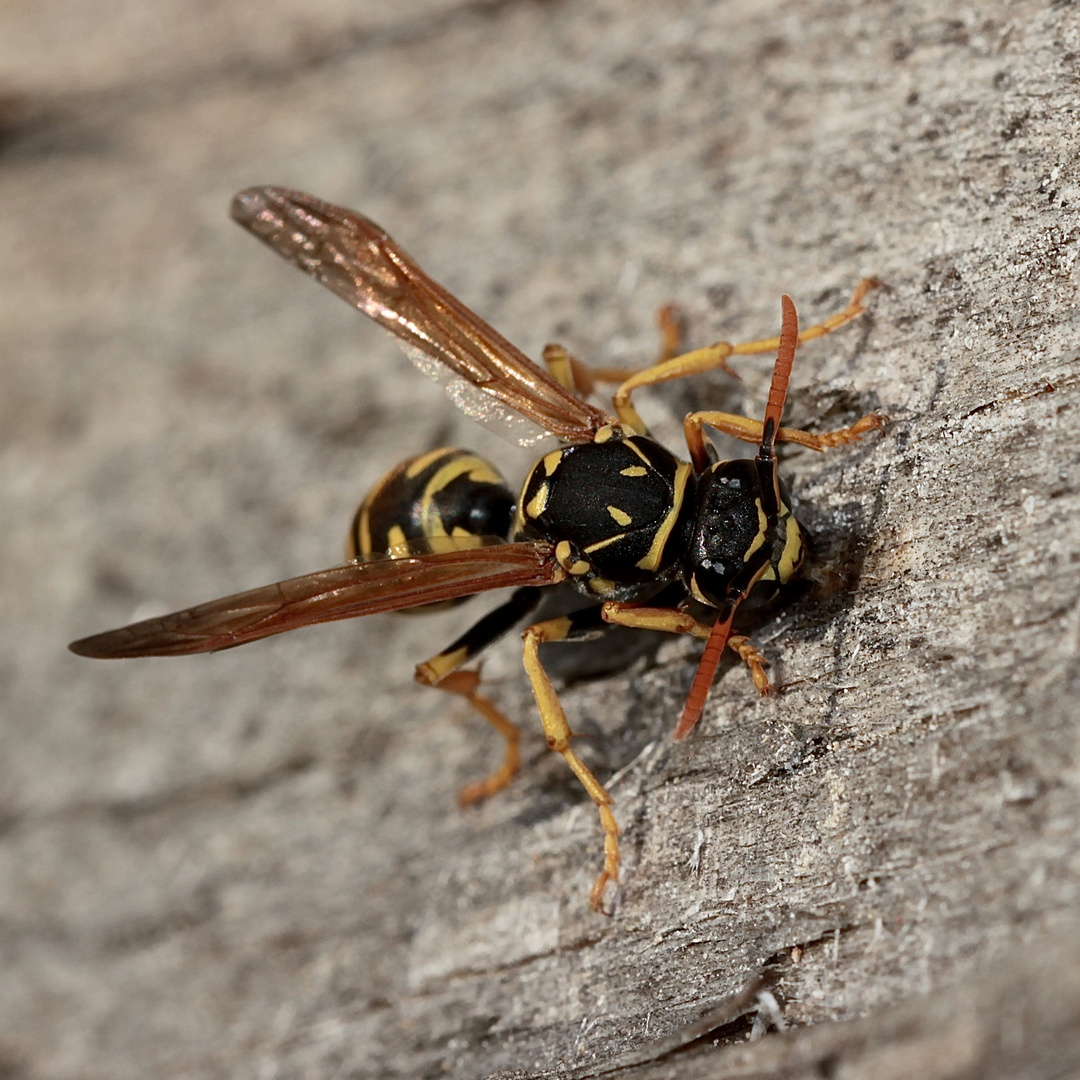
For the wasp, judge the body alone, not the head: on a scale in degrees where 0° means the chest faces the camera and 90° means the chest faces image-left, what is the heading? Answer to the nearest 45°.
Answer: approximately 270°
